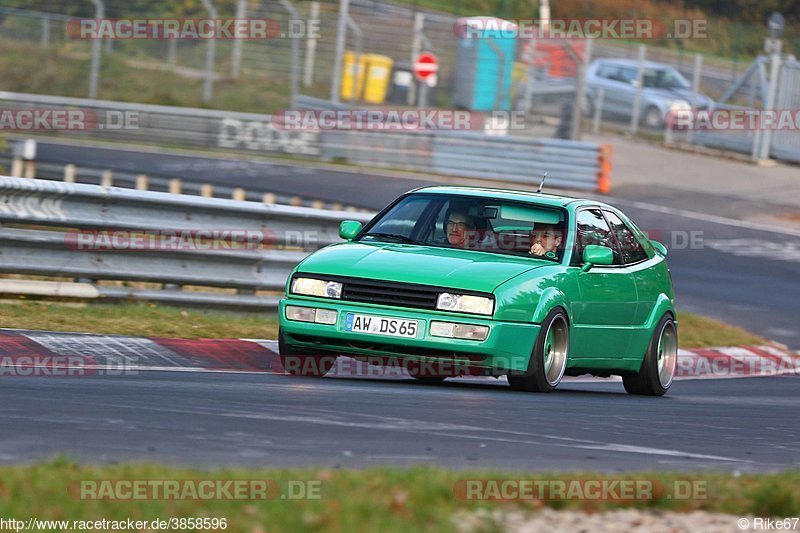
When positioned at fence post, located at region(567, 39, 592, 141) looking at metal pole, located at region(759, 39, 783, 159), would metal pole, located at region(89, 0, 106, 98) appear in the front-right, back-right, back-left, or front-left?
back-left

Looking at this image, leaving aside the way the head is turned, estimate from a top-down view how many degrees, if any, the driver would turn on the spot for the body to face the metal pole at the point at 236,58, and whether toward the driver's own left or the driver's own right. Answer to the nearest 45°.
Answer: approximately 135° to the driver's own right

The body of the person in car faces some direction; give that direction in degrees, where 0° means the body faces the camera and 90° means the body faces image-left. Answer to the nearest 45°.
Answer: approximately 45°

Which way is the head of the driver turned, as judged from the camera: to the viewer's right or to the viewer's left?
to the viewer's left

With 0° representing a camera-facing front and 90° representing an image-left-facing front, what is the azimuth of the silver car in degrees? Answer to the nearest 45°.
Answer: approximately 315°

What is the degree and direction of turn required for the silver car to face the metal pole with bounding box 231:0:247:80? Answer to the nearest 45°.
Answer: approximately 135° to its right

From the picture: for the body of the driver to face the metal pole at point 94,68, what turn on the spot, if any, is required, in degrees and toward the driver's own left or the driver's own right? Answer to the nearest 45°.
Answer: approximately 90° to the driver's own right

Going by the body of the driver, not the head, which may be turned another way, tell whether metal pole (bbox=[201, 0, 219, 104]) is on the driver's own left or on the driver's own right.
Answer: on the driver's own right

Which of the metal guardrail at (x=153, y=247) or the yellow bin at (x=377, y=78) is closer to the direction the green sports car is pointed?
the metal guardrail

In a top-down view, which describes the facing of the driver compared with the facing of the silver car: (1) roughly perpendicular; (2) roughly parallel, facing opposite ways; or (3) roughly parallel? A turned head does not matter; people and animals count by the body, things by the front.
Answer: roughly perpendicular

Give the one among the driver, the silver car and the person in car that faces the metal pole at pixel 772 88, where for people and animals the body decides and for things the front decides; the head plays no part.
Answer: the silver car

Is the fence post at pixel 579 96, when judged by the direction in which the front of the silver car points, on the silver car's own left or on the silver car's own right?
on the silver car's own right

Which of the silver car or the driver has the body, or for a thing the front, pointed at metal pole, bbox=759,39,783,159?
the silver car
